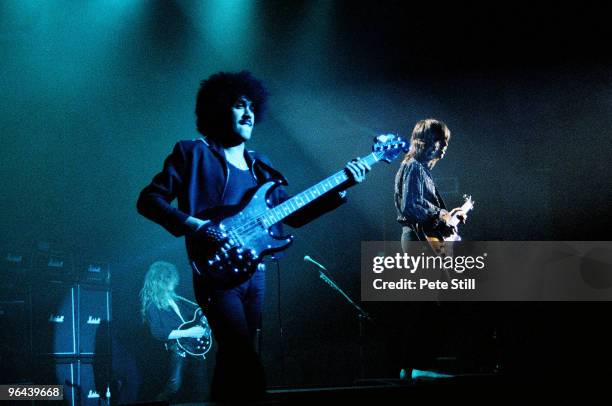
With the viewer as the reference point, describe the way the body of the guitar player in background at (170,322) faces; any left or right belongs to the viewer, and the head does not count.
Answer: facing to the right of the viewer

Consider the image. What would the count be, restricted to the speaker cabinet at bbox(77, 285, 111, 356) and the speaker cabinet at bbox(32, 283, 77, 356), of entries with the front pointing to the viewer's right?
0

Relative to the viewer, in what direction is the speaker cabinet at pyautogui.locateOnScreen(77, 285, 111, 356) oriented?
toward the camera

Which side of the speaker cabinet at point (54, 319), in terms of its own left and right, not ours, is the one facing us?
front

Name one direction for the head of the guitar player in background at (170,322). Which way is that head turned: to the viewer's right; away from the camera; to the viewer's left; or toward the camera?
to the viewer's right

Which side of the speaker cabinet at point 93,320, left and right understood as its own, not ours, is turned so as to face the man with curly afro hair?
front

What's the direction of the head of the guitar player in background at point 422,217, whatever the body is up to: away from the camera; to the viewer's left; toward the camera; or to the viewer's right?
to the viewer's right
